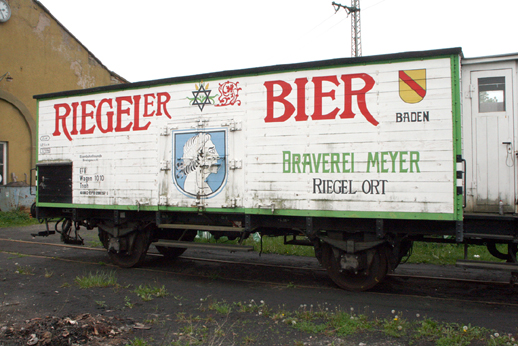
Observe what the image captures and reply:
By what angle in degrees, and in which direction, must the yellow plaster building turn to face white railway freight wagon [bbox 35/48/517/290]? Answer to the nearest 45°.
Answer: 0° — it already faces it

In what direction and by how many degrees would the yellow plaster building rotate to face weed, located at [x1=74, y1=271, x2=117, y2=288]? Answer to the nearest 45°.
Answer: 0° — it already faces it

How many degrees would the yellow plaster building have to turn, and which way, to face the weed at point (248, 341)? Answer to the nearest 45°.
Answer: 0° — it already faces it

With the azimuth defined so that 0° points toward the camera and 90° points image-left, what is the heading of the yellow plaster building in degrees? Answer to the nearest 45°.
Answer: approximately 0°

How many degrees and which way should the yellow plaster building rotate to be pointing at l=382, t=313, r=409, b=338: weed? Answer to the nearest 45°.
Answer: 0° — it already faces it

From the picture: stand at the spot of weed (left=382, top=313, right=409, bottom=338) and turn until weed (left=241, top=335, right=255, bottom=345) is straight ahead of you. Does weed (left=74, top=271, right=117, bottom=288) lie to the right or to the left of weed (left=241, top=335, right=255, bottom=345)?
right
